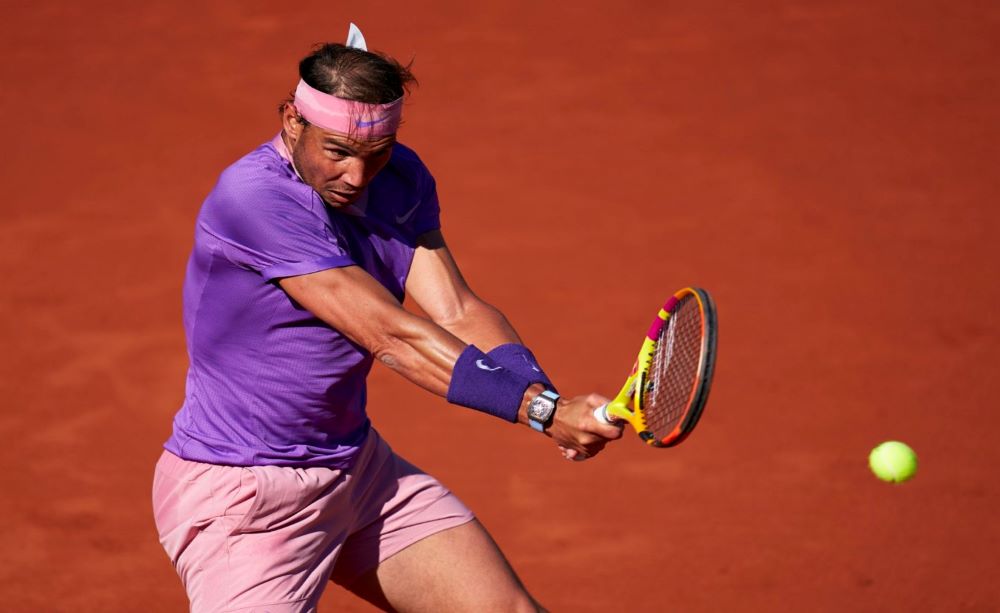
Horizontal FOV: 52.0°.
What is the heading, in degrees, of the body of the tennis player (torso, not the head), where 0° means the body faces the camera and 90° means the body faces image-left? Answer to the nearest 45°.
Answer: approximately 315°

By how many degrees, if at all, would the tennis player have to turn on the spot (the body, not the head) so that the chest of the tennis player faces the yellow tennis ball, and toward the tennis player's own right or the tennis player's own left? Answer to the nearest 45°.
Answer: approximately 90° to the tennis player's own left
